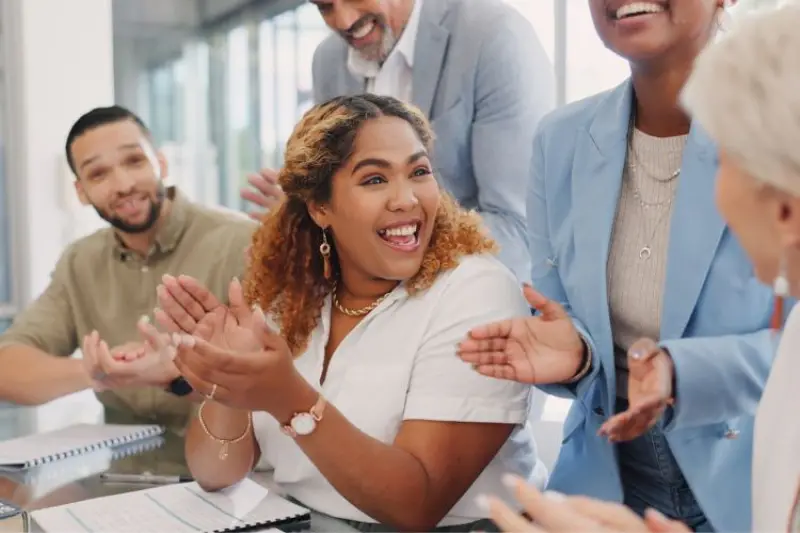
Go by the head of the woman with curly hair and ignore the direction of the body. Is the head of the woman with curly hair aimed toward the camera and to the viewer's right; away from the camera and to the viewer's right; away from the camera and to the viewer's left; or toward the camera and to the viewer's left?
toward the camera and to the viewer's right

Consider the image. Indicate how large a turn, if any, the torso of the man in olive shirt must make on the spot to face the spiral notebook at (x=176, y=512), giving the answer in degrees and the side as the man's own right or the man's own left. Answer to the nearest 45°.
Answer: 0° — they already face it

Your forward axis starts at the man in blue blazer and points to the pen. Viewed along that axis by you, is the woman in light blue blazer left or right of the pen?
left

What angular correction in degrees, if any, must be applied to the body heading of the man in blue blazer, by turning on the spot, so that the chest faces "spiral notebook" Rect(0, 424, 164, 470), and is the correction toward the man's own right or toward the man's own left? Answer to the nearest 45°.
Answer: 0° — they already face it

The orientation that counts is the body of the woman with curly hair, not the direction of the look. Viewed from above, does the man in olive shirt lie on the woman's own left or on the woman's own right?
on the woman's own right

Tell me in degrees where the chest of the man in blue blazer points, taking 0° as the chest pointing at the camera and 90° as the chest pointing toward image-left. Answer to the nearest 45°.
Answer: approximately 45°

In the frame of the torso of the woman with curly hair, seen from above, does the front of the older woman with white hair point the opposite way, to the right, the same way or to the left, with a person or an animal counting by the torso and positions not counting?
to the right

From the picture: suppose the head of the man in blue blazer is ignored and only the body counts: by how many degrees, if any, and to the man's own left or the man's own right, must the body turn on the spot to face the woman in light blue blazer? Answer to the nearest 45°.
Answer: approximately 45° to the man's own left

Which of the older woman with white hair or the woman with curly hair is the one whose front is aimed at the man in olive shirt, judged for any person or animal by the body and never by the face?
the older woman with white hair

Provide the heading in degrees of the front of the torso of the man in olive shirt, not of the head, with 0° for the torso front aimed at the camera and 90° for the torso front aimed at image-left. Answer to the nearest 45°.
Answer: approximately 0°

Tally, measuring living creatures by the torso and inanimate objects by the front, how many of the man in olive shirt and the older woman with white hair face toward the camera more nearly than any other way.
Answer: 1

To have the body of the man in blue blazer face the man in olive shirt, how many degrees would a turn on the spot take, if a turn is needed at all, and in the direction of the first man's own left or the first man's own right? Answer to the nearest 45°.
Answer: approximately 45° to the first man's own right

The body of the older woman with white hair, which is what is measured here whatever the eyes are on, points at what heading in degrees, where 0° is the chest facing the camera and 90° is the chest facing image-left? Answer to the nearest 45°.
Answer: approximately 135°

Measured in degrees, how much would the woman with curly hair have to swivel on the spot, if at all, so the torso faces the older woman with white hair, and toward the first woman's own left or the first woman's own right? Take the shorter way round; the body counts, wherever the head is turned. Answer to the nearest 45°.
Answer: approximately 90° to the first woman's own left
